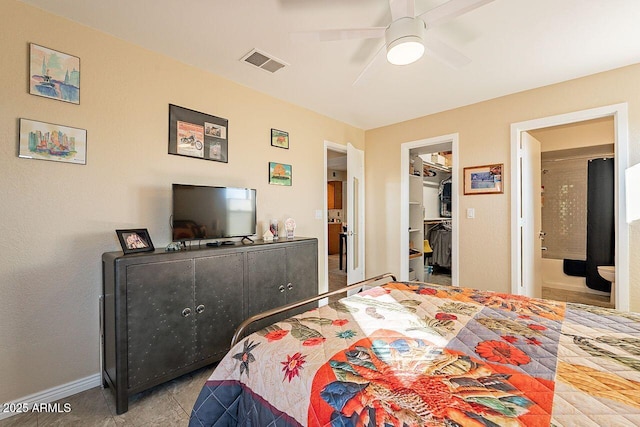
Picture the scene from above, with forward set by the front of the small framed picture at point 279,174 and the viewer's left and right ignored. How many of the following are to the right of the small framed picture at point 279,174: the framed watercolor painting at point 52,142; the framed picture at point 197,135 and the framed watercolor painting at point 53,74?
3

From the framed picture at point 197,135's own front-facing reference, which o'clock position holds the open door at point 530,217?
The open door is roughly at 11 o'clock from the framed picture.

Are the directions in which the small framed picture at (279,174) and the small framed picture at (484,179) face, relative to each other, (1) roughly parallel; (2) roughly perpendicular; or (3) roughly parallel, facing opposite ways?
roughly perpendicular

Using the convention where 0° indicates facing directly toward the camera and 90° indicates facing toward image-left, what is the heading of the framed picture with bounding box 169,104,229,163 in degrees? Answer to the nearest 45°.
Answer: approximately 315°

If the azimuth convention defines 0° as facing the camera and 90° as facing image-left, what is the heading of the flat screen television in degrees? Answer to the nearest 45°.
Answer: approximately 315°

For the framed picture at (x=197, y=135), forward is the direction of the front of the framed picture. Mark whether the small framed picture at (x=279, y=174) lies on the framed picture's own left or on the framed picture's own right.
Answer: on the framed picture's own left

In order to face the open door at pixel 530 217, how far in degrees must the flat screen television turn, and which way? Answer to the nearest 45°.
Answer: approximately 45° to its left

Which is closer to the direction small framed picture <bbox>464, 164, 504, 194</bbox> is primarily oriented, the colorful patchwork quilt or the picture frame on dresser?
the colorful patchwork quilt

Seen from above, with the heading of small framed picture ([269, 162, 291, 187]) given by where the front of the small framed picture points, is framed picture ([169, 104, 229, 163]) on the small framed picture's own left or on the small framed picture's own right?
on the small framed picture's own right

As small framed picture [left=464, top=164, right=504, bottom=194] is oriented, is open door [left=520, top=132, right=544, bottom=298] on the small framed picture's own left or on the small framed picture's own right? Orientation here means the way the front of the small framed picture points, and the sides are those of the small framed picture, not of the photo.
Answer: on the small framed picture's own left

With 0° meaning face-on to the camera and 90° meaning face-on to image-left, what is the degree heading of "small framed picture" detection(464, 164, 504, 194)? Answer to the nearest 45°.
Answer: approximately 0°
